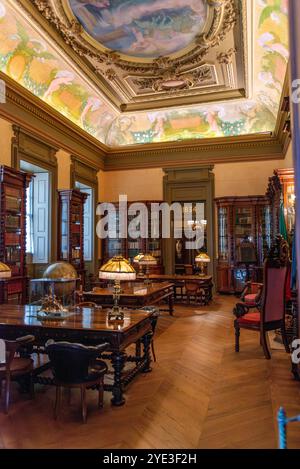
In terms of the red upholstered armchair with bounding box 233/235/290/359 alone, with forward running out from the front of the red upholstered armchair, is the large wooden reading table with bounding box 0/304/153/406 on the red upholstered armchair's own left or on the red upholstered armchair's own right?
on the red upholstered armchair's own left

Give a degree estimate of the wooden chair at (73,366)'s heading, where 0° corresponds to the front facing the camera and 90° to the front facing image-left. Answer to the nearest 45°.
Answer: approximately 225°

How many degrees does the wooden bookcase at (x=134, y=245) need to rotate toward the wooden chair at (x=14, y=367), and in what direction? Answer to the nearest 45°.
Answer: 0° — it already faces it

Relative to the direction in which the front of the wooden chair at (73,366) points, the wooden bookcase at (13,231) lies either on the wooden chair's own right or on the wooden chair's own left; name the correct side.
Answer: on the wooden chair's own left

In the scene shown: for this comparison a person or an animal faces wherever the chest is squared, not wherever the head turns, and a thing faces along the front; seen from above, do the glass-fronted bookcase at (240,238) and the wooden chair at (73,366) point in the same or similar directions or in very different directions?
very different directions

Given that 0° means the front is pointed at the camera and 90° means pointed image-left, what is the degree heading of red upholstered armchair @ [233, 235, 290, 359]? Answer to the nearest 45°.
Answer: approximately 135°

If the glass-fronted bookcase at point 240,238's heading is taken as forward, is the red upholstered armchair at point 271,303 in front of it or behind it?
in front

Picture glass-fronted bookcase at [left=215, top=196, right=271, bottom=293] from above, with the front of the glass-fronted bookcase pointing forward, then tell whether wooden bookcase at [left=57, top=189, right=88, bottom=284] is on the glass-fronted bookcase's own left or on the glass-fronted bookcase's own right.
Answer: on the glass-fronted bookcase's own right
